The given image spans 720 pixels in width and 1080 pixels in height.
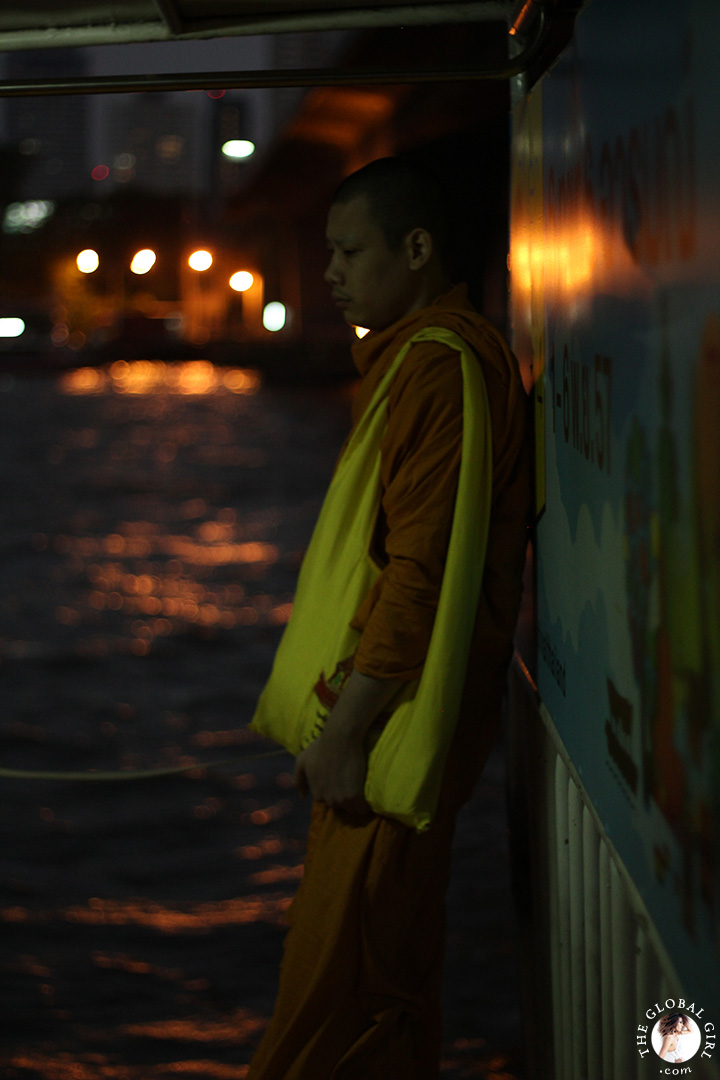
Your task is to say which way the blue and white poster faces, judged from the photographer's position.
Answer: facing the viewer and to the left of the viewer

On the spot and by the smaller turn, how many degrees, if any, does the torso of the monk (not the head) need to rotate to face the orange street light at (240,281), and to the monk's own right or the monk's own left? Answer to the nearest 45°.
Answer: approximately 90° to the monk's own right

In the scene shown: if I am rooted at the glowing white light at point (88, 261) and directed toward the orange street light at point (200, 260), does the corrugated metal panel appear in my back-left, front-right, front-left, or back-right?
front-right

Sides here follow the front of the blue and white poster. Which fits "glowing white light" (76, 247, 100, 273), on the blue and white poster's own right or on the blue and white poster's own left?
on the blue and white poster's own right

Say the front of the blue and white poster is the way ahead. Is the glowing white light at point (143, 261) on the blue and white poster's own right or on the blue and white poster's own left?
on the blue and white poster's own right

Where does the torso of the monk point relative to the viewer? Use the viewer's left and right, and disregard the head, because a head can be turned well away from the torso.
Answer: facing to the left of the viewer

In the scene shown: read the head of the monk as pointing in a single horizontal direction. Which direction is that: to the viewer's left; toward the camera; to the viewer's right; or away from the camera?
to the viewer's left

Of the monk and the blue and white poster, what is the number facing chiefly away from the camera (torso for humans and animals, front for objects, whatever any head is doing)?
0
